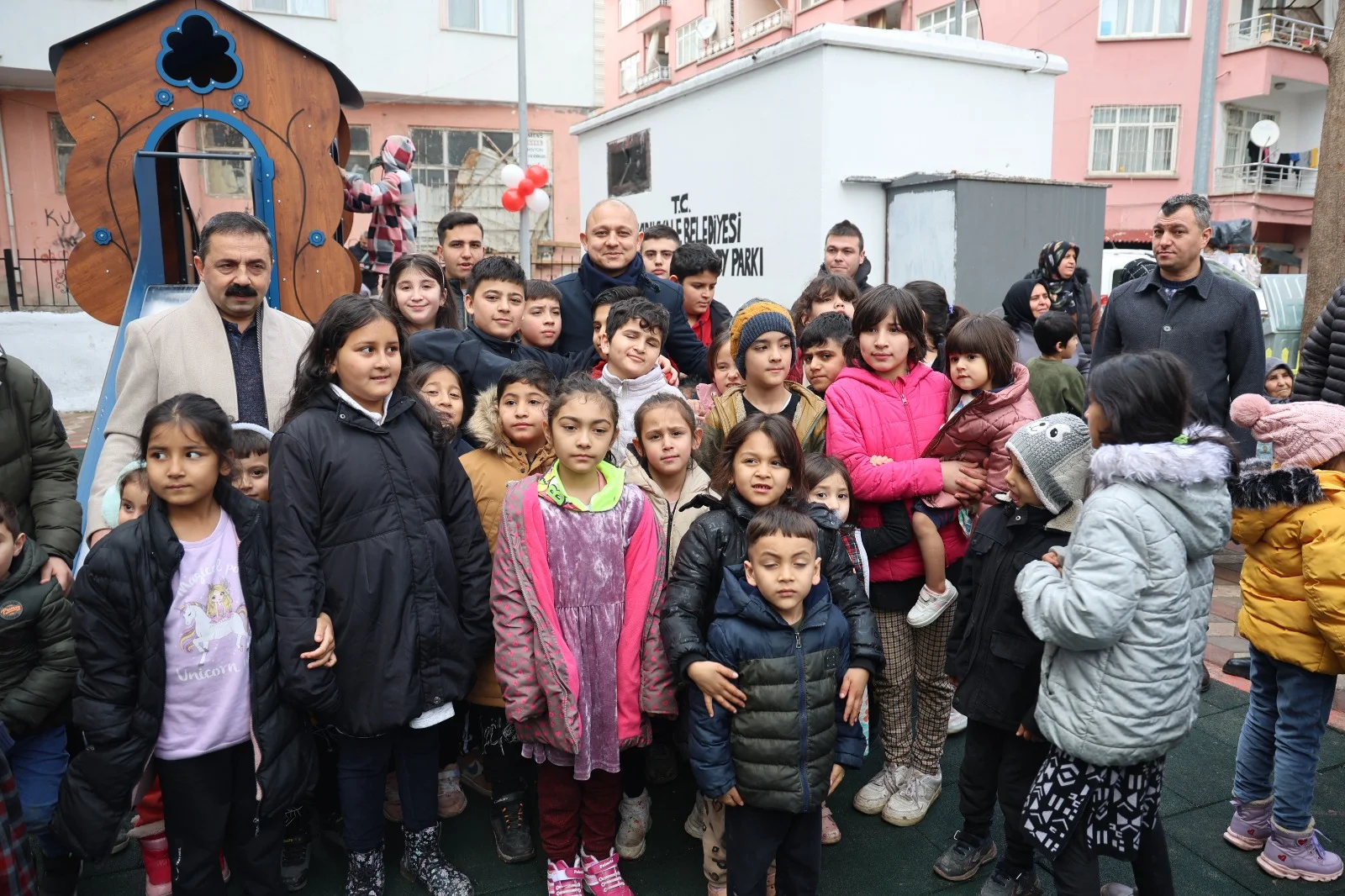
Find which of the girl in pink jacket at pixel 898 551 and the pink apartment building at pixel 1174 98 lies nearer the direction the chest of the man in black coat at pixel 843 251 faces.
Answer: the girl in pink jacket

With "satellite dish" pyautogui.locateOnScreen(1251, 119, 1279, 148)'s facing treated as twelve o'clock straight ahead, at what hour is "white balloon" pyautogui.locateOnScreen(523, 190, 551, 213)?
The white balloon is roughly at 1 o'clock from the satellite dish.

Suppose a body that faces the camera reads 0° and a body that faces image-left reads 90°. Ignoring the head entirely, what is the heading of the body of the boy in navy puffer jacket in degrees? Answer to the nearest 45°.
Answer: approximately 0°

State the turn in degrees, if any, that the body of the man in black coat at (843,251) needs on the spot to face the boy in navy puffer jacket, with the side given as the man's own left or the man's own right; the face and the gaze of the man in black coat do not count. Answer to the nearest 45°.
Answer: approximately 45° to the man's own left

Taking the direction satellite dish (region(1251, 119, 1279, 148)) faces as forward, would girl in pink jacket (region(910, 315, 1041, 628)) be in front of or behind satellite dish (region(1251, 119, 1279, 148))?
in front

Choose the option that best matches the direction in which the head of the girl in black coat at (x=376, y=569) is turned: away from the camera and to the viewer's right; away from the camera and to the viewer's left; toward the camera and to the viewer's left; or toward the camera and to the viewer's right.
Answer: toward the camera and to the viewer's right

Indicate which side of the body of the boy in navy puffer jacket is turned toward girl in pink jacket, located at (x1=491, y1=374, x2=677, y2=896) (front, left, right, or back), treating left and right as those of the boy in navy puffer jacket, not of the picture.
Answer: right

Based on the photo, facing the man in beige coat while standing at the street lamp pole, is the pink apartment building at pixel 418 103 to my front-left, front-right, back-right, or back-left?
back-right

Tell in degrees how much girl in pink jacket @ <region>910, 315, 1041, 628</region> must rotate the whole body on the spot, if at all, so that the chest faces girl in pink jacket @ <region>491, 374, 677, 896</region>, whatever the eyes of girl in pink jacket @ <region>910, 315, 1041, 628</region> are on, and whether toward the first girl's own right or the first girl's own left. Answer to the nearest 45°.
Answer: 0° — they already face them

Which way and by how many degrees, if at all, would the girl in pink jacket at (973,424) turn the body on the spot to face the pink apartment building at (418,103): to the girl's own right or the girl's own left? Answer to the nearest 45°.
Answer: approximately 90° to the girl's own right
